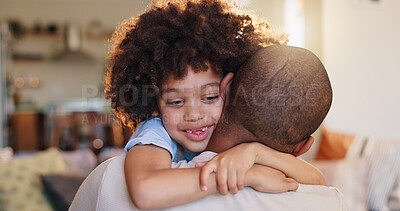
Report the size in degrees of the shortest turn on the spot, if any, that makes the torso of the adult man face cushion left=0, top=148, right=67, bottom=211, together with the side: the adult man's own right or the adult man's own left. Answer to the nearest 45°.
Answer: approximately 45° to the adult man's own left

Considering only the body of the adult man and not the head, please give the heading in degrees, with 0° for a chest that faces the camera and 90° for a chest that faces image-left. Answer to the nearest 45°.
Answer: approximately 180°

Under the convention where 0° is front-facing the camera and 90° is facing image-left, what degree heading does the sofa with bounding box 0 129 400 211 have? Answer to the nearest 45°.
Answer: approximately 0°

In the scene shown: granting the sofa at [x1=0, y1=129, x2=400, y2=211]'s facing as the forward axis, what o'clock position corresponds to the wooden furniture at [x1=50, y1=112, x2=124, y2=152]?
The wooden furniture is roughly at 5 o'clock from the sofa.
